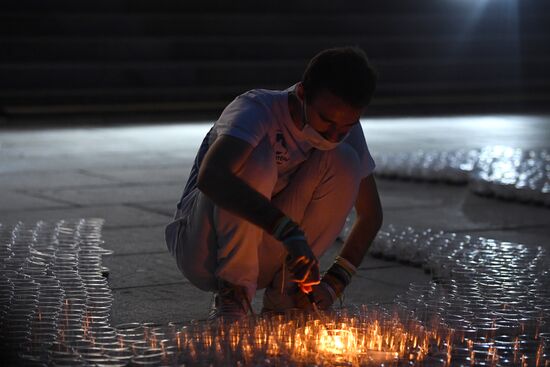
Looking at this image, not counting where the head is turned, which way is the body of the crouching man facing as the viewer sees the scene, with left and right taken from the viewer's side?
facing the viewer and to the right of the viewer
